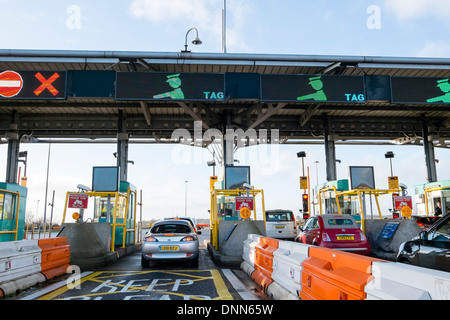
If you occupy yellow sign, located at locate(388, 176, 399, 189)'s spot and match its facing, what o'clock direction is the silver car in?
The silver car is roughly at 1 o'clock from the yellow sign.

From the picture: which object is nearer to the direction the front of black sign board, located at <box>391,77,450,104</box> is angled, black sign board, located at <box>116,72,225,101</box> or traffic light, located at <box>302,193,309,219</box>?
the black sign board

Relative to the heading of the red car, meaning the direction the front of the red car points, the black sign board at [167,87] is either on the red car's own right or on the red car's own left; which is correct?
on the red car's own left

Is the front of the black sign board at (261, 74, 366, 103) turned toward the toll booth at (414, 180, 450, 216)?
no

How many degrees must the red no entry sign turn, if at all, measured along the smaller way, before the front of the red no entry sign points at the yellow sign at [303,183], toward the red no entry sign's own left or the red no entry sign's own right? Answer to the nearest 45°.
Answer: approximately 135° to the red no entry sign's own left

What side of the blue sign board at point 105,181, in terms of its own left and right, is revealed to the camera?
front

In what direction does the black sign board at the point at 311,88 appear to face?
toward the camera

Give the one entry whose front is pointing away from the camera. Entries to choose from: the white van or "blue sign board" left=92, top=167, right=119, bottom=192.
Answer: the white van

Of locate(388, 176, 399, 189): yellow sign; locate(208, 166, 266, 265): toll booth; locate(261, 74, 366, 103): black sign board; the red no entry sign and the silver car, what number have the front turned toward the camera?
4

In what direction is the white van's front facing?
away from the camera

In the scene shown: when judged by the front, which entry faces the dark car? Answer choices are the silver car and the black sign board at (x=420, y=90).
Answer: the black sign board

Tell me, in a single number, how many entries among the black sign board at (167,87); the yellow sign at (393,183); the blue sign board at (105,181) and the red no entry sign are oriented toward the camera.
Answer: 4

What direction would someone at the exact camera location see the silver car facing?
facing away from the viewer

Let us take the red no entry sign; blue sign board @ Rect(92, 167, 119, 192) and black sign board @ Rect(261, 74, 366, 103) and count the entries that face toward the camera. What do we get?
3

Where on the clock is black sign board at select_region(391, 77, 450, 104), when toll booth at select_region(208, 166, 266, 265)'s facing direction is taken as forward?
The black sign board is roughly at 9 o'clock from the toll booth.

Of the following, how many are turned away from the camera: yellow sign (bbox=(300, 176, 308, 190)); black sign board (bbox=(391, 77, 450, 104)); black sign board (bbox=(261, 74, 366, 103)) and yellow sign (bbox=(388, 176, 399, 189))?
0

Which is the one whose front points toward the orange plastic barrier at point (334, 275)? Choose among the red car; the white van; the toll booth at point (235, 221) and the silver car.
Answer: the toll booth

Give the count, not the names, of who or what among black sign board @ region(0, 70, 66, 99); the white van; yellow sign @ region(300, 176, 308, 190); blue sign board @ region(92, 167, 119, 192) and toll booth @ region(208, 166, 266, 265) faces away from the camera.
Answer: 1

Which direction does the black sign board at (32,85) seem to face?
toward the camera

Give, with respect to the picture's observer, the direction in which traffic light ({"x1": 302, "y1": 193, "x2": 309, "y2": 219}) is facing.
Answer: facing the viewer

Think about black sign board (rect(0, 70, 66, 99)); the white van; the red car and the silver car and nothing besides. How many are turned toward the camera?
1
